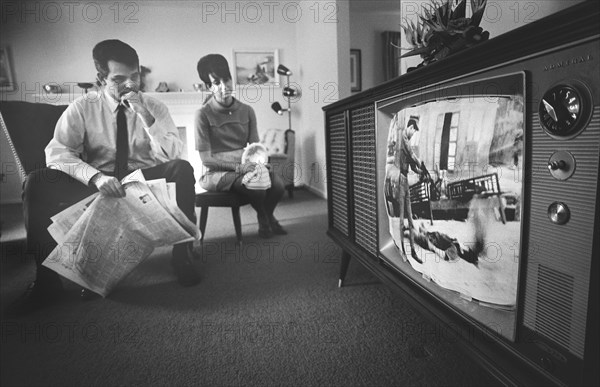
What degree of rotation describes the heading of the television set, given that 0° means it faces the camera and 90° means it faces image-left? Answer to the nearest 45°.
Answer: approximately 45°

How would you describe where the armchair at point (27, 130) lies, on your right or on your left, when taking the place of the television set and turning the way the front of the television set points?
on your right

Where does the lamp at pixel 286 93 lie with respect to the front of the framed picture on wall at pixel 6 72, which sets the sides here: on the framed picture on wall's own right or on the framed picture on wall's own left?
on the framed picture on wall's own left

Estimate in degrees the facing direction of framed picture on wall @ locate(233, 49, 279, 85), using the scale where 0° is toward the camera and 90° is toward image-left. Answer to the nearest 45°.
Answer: approximately 0°

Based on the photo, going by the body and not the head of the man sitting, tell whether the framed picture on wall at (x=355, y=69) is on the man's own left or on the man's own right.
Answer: on the man's own left

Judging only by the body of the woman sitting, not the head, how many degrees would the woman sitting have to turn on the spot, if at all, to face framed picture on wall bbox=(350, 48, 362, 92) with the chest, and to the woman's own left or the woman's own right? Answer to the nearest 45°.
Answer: approximately 90° to the woman's own left

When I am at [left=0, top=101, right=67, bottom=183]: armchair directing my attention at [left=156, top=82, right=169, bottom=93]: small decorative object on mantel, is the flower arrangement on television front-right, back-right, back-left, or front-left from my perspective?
back-right

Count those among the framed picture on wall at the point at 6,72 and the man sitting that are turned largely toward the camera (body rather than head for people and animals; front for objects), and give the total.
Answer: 2

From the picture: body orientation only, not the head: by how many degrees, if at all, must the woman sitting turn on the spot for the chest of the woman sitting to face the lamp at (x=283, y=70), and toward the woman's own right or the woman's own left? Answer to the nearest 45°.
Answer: approximately 135° to the woman's own left

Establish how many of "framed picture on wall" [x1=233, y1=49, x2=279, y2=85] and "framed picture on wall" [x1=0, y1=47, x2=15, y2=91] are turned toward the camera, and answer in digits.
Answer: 2

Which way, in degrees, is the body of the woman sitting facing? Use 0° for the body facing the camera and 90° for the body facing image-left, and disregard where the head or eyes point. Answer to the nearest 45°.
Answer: approximately 315°
